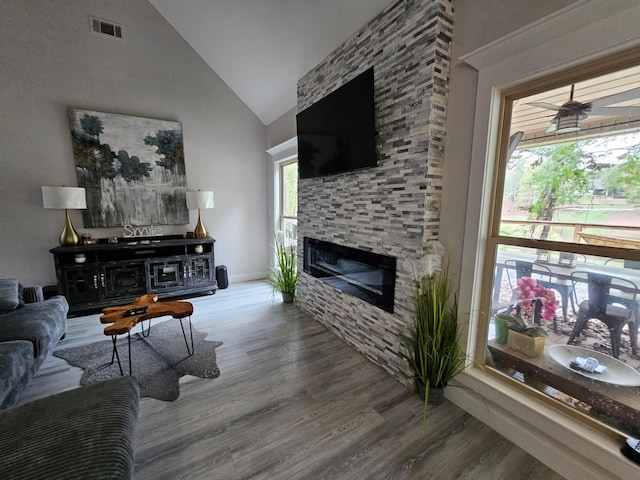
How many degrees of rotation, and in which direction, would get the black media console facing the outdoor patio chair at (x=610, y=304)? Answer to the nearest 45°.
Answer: approximately 45° to its left

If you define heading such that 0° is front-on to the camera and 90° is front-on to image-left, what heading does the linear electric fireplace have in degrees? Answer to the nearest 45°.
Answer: approximately 45°

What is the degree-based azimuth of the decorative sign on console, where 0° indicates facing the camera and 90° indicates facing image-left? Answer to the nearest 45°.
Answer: approximately 0°

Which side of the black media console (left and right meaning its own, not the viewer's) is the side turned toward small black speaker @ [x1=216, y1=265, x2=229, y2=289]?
left

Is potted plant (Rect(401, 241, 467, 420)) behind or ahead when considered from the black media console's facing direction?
ahead

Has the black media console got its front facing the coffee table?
yes

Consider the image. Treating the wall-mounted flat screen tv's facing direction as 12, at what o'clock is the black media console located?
The black media console is roughly at 2 o'clock from the wall-mounted flat screen tv.

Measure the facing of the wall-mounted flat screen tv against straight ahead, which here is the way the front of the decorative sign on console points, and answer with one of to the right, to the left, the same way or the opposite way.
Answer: to the right

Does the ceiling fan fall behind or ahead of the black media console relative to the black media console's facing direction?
ahead
